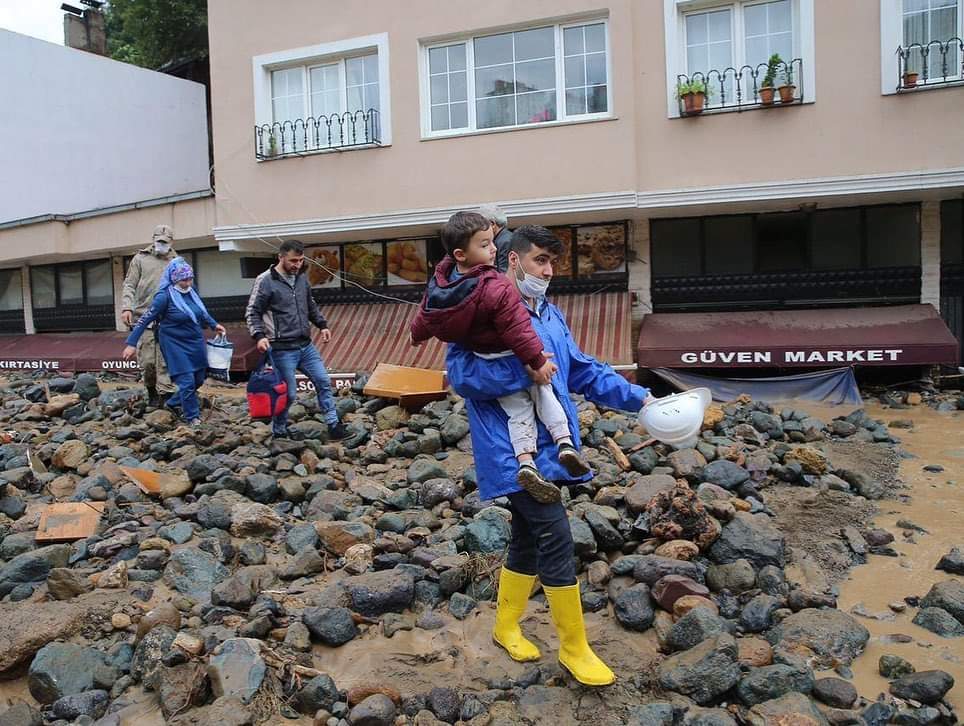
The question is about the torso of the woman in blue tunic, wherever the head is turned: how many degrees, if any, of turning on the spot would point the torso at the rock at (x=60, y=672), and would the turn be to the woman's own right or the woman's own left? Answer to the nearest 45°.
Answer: approximately 45° to the woman's own right

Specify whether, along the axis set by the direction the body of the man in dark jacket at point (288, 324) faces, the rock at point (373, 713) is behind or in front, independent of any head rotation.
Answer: in front

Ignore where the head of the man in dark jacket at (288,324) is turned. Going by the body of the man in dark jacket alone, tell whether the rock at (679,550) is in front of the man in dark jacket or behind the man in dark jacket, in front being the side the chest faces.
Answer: in front

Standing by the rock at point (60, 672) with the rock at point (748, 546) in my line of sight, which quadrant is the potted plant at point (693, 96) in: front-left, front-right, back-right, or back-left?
front-left

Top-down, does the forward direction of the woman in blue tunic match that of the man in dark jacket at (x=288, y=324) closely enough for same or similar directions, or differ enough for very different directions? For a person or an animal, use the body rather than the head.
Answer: same or similar directions

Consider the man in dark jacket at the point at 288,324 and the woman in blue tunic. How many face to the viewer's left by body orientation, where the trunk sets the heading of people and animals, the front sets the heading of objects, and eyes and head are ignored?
0

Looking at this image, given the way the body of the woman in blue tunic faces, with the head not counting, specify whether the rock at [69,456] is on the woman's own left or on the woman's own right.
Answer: on the woman's own right

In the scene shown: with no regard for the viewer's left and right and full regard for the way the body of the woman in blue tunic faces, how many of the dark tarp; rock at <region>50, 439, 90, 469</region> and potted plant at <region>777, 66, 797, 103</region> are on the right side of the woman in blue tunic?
1

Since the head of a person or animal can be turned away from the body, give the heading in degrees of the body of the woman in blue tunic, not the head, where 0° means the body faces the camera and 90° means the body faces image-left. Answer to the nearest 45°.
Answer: approximately 315°

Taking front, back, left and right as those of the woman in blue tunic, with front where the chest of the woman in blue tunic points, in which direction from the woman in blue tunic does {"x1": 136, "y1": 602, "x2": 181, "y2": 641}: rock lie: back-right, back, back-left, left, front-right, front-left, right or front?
front-right

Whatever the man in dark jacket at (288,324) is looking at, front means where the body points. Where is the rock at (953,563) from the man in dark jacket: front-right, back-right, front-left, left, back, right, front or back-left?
front

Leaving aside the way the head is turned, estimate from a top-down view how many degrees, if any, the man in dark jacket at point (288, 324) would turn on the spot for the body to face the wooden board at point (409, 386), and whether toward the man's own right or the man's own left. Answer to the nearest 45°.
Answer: approximately 90° to the man's own left
